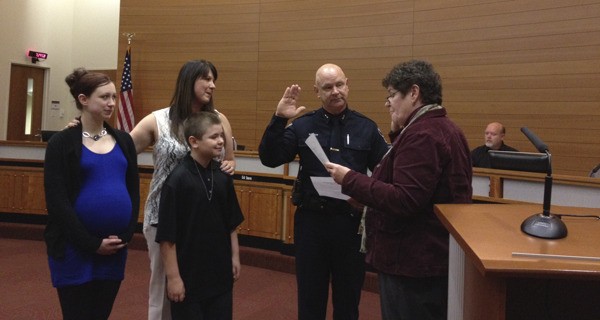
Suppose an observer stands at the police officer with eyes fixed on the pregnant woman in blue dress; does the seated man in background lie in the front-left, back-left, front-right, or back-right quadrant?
back-right

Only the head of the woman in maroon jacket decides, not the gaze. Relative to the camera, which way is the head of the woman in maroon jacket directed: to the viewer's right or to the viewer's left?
to the viewer's left

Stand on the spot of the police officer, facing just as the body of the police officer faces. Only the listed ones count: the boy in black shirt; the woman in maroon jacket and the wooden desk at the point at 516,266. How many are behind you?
0

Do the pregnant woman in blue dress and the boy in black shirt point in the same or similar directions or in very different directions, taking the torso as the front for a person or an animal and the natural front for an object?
same or similar directions

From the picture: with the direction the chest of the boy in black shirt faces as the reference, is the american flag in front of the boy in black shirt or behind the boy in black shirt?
behind

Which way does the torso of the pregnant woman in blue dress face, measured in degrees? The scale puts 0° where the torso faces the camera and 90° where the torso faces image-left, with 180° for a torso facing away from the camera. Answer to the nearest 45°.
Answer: approximately 315°

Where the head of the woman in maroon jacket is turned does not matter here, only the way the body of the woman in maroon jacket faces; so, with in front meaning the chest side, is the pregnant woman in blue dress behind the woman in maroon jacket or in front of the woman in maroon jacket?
in front

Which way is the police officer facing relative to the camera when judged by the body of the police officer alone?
toward the camera

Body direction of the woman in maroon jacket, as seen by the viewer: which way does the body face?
to the viewer's left

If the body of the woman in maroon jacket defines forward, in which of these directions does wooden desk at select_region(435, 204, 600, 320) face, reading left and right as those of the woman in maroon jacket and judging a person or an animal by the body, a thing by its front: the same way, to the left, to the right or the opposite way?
to the left

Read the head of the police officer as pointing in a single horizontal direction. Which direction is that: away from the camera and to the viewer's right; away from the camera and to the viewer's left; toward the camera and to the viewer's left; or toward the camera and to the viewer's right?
toward the camera and to the viewer's right

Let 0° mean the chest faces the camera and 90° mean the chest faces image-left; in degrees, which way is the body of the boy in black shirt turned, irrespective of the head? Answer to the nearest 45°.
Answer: approximately 315°

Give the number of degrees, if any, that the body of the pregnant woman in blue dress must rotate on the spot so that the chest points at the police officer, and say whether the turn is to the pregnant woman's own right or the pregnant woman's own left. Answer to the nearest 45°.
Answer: approximately 45° to the pregnant woman's own left
